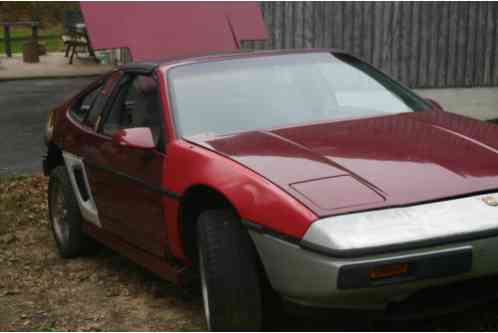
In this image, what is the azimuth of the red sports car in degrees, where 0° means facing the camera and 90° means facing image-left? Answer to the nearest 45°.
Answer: approximately 315°

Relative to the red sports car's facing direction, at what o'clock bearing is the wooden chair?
The wooden chair is roughly at 7 o'clock from the red sports car.

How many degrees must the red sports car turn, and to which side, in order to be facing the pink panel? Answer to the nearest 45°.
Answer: approximately 135° to its left
